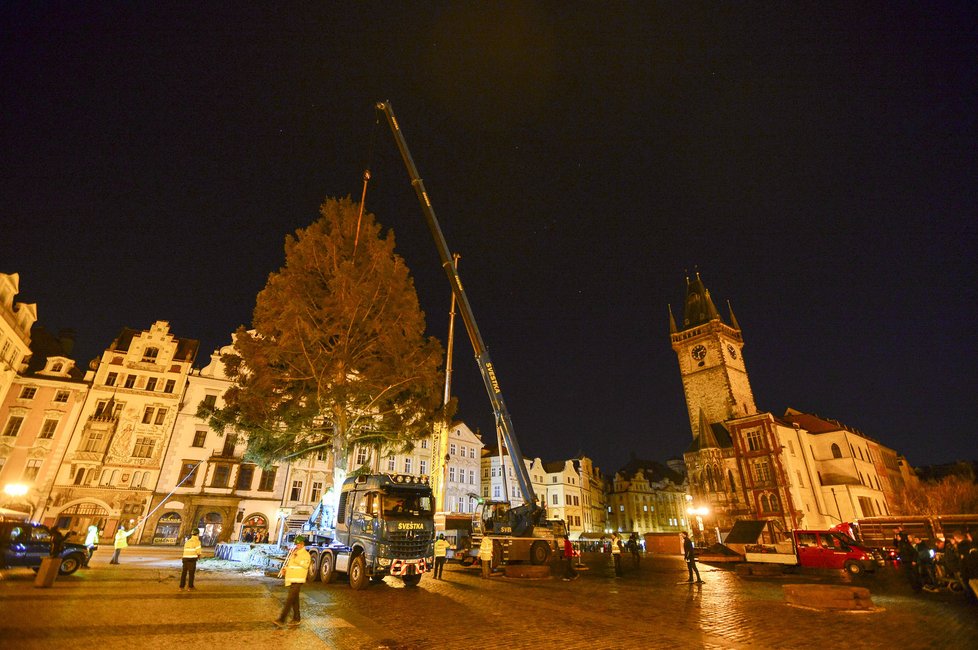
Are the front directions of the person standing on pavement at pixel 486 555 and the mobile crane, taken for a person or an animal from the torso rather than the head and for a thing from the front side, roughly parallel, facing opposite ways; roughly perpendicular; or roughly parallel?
roughly perpendicular

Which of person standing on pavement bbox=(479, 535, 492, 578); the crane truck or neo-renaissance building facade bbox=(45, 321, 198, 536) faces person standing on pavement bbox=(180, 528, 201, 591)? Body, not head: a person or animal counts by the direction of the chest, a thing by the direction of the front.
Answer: the neo-renaissance building facade

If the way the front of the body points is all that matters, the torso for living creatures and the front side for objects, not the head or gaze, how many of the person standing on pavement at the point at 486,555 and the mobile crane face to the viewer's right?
0

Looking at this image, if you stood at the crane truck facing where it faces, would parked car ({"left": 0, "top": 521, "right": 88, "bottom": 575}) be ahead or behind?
behind

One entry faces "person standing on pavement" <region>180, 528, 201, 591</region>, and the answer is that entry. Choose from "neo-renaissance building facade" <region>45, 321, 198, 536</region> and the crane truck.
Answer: the neo-renaissance building facade

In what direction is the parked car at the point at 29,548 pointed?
to the viewer's right

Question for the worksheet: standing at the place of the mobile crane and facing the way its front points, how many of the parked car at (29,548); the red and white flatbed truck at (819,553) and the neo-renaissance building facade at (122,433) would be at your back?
1

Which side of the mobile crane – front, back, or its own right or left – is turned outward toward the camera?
left

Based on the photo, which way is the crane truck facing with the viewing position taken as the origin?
facing the viewer and to the right of the viewer

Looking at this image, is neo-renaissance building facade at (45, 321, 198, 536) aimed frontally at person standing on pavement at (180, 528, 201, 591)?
yes

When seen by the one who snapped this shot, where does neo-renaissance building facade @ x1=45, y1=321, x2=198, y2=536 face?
facing the viewer

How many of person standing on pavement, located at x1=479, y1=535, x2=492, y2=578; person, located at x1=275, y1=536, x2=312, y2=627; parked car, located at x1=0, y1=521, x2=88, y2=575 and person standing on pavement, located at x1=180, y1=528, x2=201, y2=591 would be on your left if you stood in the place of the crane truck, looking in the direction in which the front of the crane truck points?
1

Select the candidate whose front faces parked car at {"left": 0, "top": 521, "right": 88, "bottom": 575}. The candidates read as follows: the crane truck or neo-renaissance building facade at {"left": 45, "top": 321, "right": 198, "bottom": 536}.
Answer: the neo-renaissance building facade
